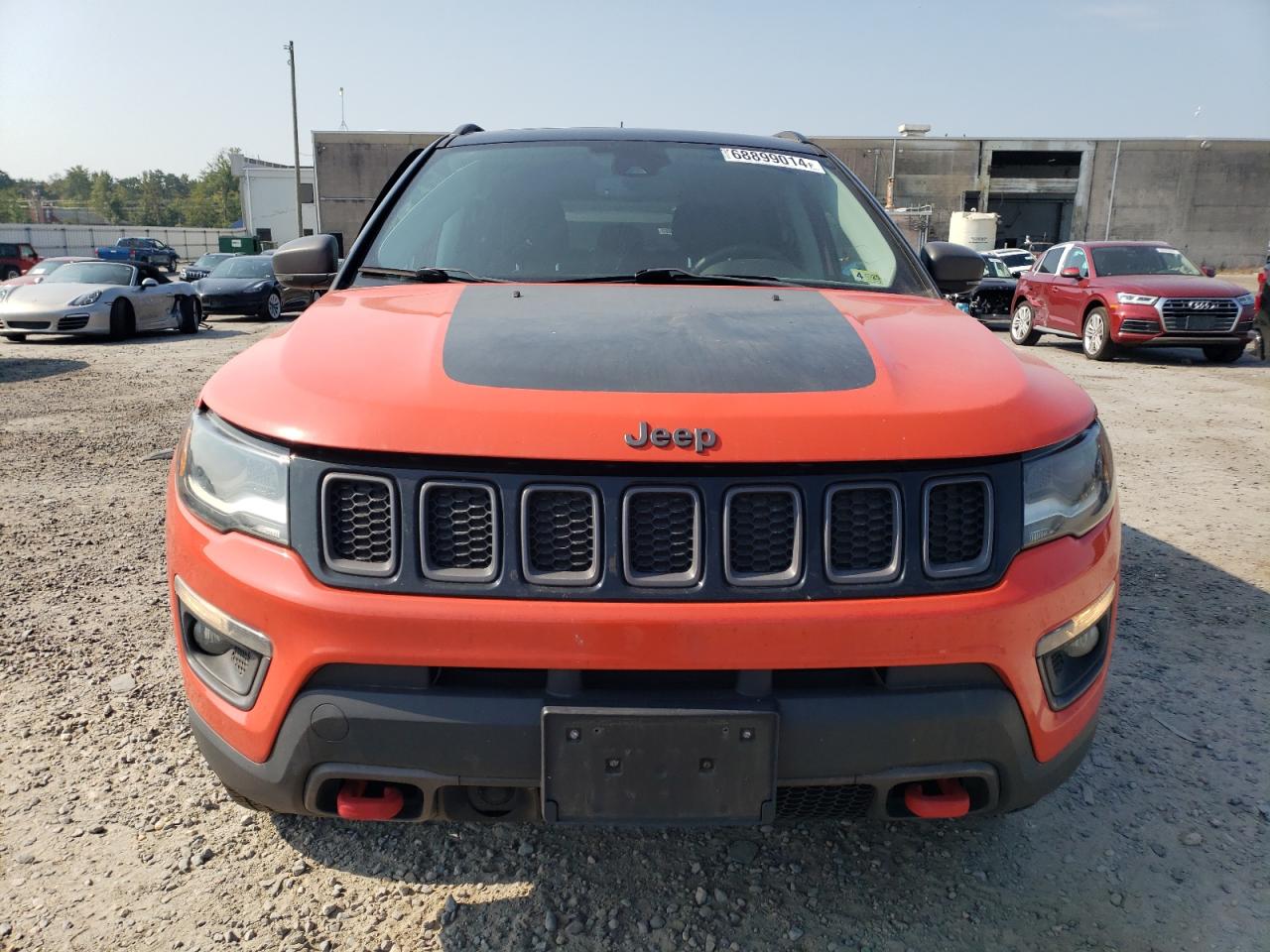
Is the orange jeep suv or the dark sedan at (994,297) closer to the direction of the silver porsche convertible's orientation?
the orange jeep suv

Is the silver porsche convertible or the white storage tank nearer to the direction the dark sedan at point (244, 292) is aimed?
the silver porsche convertible

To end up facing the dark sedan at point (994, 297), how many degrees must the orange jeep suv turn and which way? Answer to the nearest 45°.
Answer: approximately 180°

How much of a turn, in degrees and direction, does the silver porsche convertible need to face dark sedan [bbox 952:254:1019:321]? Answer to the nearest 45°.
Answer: approximately 135° to its left

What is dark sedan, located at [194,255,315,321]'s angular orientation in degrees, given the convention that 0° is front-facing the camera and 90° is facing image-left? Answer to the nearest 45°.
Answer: approximately 45°

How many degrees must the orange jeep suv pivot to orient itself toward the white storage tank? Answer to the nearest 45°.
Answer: approximately 180°

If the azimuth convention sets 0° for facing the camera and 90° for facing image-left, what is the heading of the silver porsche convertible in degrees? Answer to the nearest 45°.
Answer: approximately 45°

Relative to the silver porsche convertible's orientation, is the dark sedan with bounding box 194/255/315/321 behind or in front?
behind
